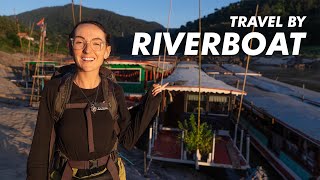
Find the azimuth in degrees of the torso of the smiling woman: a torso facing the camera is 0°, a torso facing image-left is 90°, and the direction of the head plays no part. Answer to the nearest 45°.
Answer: approximately 0°
